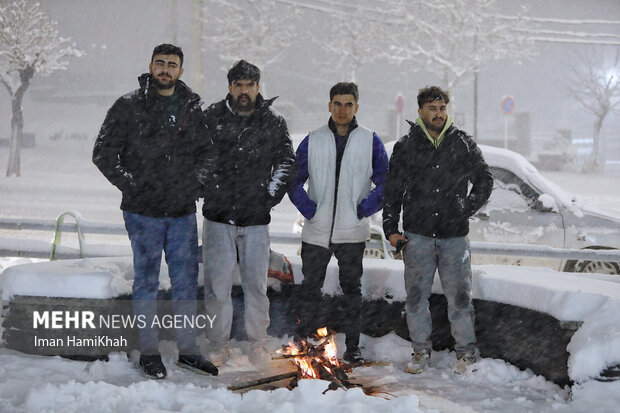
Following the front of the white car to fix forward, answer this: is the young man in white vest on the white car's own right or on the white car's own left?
on the white car's own right

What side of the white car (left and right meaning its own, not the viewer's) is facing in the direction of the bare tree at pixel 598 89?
left

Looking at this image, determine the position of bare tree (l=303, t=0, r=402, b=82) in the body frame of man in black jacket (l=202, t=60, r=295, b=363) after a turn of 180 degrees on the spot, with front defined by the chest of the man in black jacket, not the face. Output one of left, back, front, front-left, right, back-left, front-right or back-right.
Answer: front

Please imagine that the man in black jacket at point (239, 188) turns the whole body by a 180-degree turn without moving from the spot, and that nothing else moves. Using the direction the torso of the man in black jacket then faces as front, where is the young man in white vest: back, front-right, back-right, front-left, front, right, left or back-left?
right

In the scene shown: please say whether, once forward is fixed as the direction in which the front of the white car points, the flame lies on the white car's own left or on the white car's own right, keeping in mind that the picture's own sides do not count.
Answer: on the white car's own right

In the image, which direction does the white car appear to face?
to the viewer's right

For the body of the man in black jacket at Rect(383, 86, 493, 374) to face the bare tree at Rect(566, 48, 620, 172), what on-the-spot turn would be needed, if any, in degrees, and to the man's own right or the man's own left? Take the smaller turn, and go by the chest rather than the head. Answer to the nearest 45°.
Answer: approximately 180°

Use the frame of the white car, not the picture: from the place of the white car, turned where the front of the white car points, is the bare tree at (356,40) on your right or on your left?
on your left

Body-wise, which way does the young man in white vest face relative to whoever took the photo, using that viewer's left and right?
facing the viewer
